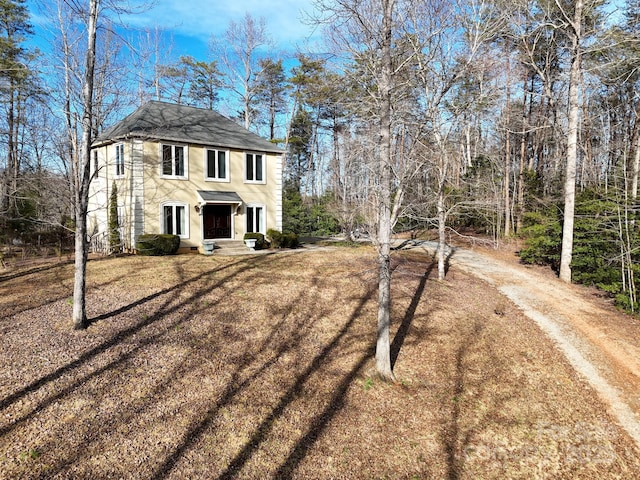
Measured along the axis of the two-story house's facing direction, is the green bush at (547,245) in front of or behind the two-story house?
in front

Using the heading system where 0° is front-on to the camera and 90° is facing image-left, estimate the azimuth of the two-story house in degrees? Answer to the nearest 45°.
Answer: approximately 315°

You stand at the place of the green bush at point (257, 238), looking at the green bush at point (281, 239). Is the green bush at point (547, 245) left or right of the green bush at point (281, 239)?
right

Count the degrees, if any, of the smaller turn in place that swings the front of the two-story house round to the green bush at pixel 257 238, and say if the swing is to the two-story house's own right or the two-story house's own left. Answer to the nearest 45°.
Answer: approximately 45° to the two-story house's own left

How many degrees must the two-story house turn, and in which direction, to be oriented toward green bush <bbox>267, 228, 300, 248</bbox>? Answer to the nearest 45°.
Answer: approximately 45° to its left
